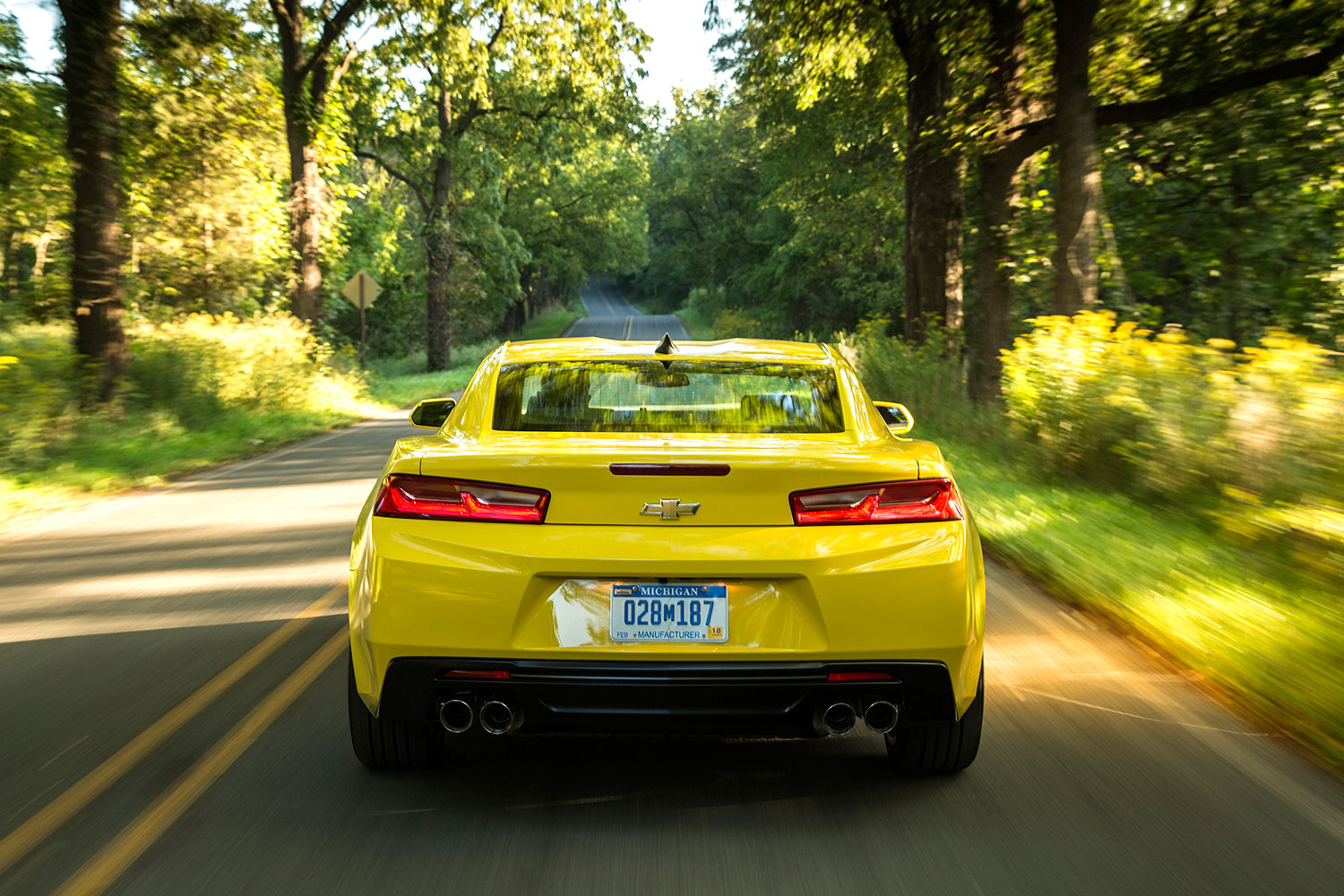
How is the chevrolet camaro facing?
away from the camera

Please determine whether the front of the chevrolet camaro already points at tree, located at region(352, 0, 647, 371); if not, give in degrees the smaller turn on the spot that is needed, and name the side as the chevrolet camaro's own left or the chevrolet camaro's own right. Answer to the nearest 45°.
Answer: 0° — it already faces it

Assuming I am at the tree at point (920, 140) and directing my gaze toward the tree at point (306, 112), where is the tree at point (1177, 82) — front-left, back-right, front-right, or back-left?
back-left
